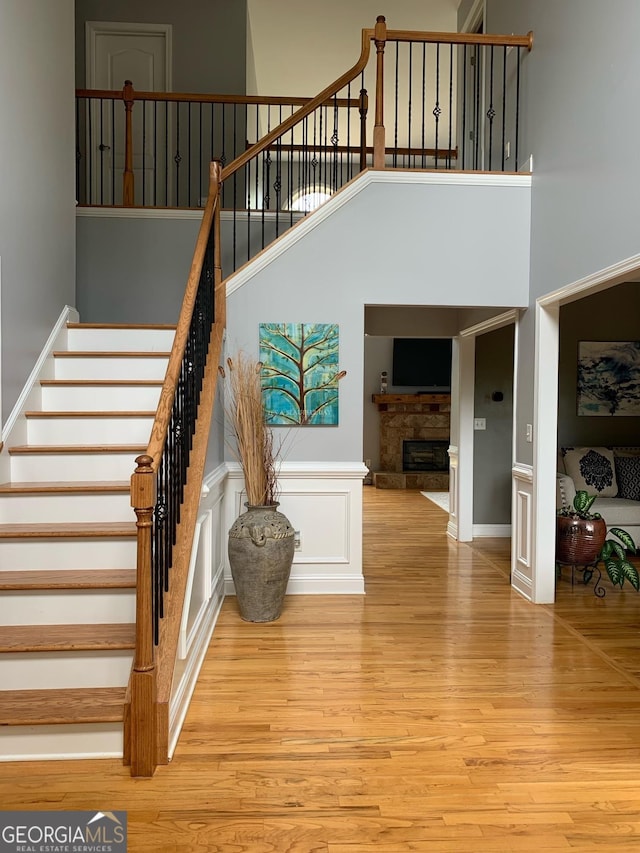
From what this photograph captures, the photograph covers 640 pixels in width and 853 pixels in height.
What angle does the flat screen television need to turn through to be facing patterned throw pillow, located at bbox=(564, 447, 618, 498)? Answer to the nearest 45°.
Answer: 0° — it already faces it

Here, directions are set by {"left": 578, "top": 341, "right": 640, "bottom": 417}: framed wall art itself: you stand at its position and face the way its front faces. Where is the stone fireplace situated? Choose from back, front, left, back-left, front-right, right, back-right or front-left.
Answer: back-right

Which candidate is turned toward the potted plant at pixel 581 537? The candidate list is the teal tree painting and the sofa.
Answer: the sofa

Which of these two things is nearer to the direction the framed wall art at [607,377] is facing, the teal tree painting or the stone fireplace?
the teal tree painting

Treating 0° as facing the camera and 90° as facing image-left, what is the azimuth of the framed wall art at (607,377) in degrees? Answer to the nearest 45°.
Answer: approximately 0°

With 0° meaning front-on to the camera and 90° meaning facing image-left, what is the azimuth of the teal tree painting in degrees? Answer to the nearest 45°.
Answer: approximately 0°
